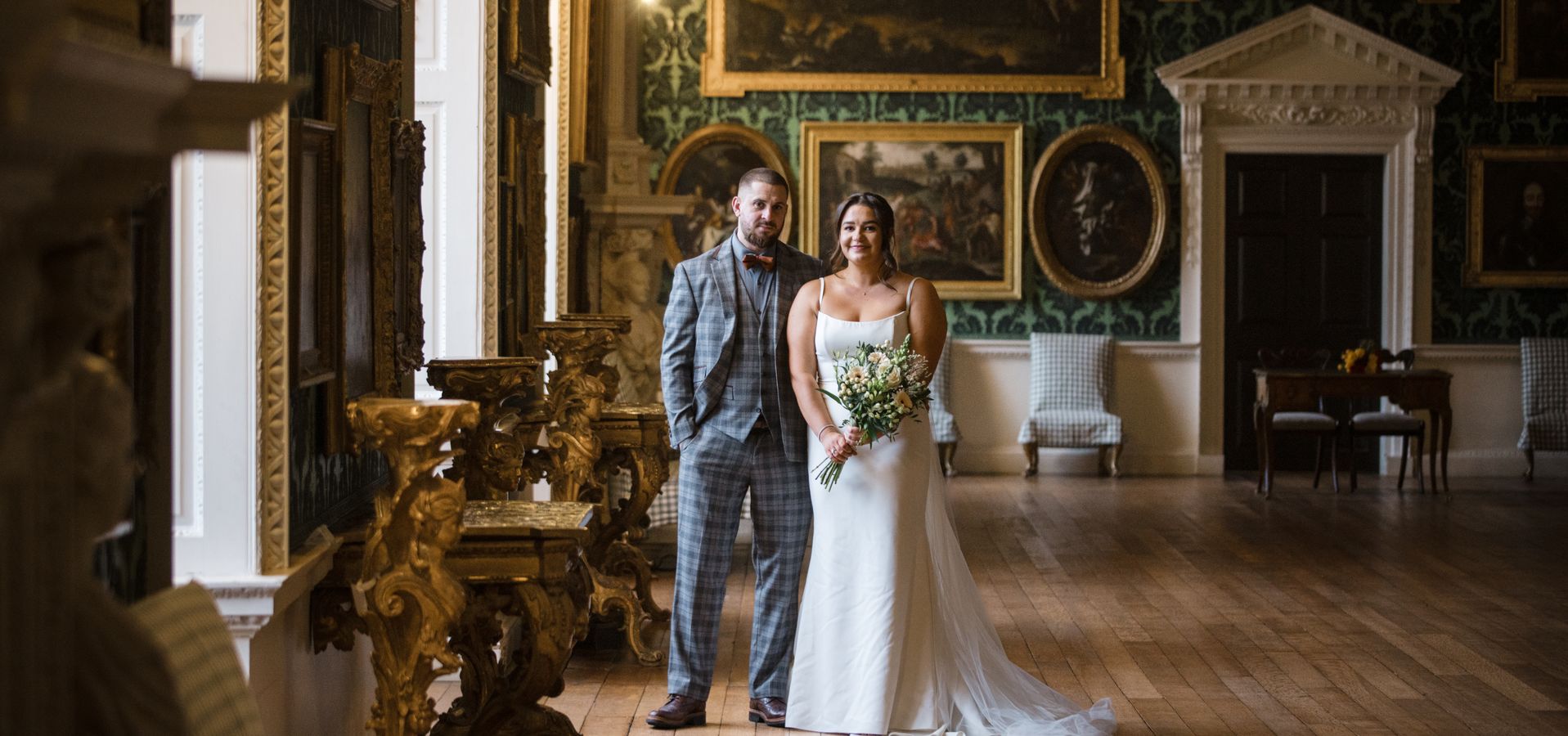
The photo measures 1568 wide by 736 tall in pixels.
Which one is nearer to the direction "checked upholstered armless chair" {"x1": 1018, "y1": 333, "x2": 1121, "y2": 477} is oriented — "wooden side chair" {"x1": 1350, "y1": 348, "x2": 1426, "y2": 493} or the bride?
the bride

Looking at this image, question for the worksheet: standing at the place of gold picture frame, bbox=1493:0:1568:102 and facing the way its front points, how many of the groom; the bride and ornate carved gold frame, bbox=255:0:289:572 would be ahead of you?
3

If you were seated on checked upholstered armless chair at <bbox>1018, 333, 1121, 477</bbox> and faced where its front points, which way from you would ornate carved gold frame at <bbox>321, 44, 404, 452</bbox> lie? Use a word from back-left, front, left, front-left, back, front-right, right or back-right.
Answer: front

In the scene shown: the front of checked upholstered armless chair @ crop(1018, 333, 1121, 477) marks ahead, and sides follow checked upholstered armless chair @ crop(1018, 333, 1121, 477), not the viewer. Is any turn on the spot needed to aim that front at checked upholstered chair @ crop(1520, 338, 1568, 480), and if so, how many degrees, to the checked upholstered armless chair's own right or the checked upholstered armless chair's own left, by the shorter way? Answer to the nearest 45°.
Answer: approximately 90° to the checked upholstered armless chair's own left

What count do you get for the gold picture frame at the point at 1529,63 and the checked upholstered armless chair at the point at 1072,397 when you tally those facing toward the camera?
2

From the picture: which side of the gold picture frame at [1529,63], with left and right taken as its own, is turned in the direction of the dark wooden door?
right

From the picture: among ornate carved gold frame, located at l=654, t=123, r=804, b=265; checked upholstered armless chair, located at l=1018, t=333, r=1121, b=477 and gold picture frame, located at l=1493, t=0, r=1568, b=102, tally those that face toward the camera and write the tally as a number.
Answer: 3

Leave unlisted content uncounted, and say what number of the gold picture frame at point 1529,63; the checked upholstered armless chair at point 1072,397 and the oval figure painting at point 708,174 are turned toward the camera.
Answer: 3

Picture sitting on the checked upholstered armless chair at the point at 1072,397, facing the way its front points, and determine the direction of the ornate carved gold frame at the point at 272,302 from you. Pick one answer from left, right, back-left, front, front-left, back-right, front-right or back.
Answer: front

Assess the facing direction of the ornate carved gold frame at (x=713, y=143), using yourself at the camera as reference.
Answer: facing the viewer

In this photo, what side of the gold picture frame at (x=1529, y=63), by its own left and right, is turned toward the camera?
front

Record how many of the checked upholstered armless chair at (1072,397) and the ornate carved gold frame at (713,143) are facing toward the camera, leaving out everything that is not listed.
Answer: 2
